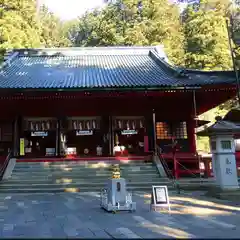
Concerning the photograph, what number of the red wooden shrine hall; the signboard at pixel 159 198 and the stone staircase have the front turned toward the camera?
3

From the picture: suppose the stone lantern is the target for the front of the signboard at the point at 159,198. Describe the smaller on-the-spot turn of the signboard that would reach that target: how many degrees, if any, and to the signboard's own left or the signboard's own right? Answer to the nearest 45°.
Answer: approximately 135° to the signboard's own left

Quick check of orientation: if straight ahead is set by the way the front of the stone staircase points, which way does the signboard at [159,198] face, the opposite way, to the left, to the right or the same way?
the same way

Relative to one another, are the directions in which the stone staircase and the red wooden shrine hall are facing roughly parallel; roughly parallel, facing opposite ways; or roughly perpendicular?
roughly parallel

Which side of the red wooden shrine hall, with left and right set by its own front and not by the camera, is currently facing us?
front

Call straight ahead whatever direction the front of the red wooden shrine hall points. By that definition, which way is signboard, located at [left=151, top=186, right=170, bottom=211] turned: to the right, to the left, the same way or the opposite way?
the same way

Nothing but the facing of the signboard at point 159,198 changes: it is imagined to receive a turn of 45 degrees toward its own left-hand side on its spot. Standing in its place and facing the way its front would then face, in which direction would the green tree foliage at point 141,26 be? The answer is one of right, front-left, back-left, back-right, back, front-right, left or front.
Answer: back-left

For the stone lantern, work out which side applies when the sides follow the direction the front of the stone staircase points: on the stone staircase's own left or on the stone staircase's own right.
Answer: on the stone staircase's own left

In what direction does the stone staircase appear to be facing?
toward the camera
